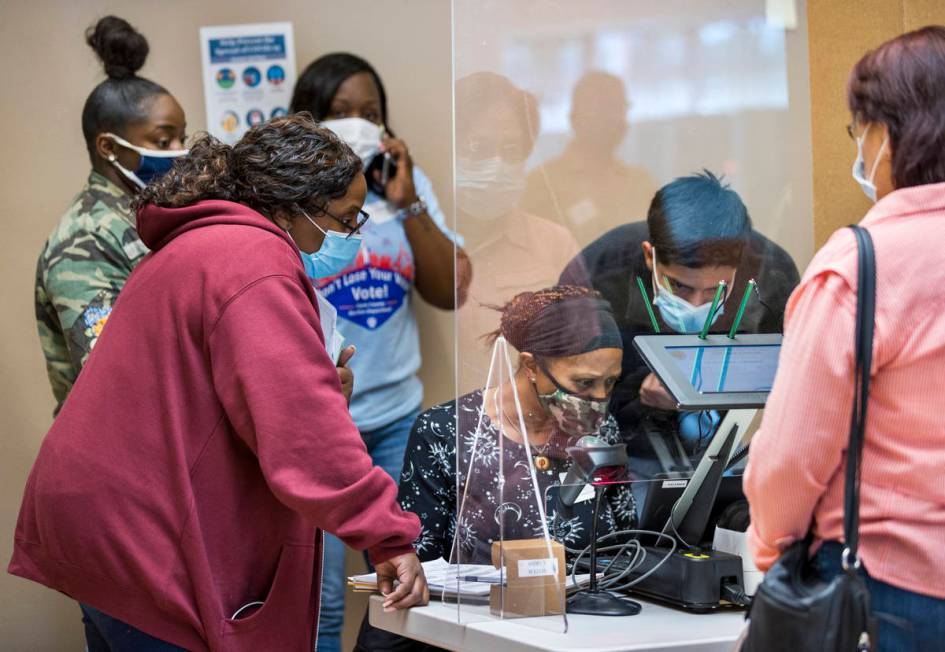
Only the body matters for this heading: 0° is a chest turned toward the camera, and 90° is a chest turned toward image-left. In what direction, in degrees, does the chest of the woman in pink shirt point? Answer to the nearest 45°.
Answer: approximately 135°

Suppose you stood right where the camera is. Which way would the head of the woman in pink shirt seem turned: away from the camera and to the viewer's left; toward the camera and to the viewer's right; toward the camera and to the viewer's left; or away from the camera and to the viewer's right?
away from the camera and to the viewer's left

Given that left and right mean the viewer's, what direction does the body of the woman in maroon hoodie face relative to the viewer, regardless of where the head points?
facing to the right of the viewer

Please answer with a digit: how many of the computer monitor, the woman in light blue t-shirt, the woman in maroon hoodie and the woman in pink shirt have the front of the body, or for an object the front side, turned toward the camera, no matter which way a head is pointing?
2

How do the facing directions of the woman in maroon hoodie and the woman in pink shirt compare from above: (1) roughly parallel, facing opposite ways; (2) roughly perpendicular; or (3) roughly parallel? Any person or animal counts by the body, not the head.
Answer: roughly perpendicular
